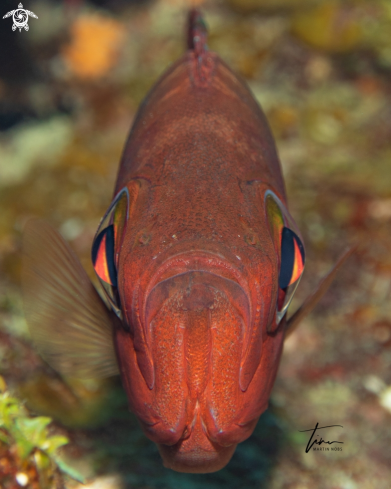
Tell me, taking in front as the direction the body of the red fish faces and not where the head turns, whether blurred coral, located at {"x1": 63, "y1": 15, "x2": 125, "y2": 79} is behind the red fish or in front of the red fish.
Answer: behind

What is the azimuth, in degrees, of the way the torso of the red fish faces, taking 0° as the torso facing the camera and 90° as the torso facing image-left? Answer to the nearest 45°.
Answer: approximately 0°
